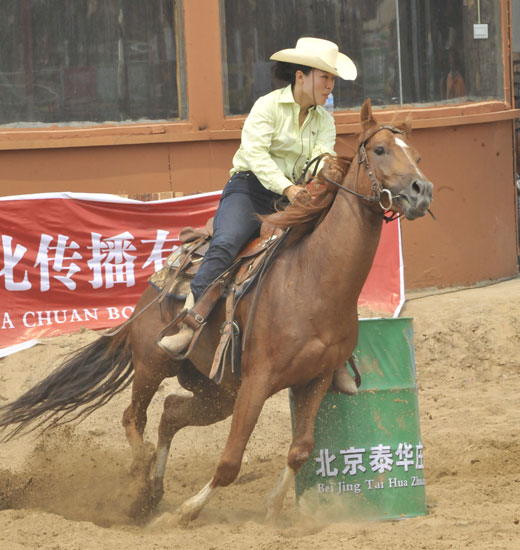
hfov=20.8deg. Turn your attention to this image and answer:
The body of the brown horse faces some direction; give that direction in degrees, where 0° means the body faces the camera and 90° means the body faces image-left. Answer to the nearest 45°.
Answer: approximately 315°

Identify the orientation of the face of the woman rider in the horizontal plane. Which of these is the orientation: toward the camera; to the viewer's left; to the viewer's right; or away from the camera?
to the viewer's right

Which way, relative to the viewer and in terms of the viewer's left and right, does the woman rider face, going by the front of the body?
facing the viewer and to the right of the viewer

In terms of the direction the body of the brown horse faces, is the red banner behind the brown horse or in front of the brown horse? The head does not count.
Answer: behind

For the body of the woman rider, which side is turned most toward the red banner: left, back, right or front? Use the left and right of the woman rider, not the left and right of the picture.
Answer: back
